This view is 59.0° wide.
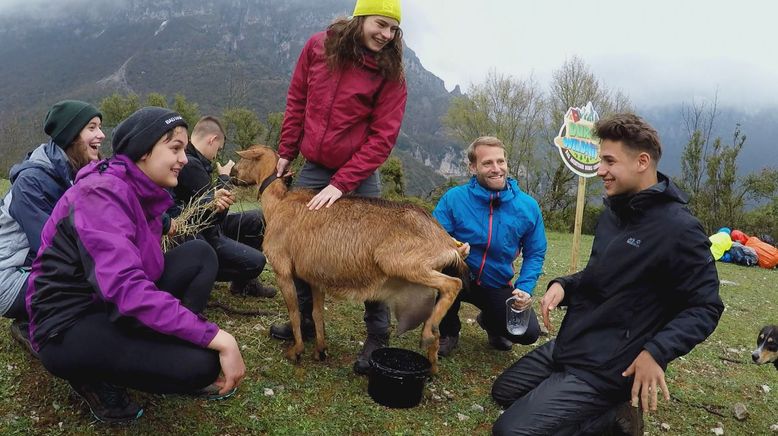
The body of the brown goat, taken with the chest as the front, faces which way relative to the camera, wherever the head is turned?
to the viewer's left

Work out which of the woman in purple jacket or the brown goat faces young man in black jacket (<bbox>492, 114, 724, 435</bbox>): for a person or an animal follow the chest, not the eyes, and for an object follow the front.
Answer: the woman in purple jacket

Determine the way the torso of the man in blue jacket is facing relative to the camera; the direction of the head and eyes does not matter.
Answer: toward the camera

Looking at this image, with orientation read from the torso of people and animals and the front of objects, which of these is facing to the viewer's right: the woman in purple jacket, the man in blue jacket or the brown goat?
the woman in purple jacket

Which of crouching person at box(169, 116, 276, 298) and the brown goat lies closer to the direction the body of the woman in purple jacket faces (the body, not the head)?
the brown goat

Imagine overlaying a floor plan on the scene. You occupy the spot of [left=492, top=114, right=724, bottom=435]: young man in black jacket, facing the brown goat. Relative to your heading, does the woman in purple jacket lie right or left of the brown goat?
left

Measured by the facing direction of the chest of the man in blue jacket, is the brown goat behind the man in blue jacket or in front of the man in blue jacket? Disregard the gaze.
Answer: in front

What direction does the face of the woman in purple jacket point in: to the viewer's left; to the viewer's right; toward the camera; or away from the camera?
to the viewer's right

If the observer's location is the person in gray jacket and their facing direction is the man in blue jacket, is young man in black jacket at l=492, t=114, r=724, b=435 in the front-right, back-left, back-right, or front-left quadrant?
front-right

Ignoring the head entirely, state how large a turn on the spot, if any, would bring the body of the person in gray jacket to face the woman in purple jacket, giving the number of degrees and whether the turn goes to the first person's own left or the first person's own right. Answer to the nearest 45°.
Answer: approximately 90° to the first person's own right

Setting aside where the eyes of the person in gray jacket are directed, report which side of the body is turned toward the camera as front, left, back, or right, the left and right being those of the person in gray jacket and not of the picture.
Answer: right

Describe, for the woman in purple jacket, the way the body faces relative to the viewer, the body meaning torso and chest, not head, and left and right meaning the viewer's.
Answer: facing to the right of the viewer

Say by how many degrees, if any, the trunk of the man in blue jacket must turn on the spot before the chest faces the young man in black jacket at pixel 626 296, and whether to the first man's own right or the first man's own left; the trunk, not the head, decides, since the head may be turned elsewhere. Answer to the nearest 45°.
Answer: approximately 45° to the first man's own left
